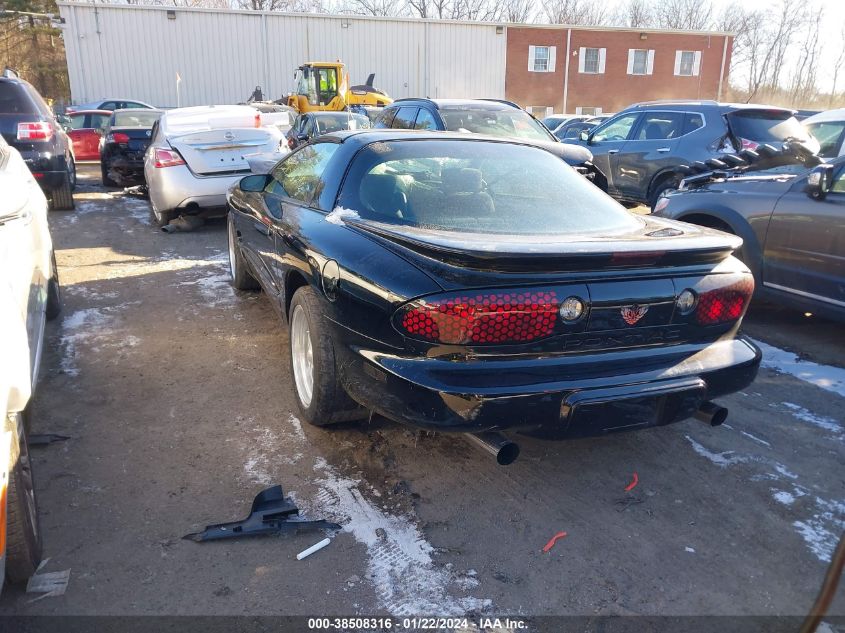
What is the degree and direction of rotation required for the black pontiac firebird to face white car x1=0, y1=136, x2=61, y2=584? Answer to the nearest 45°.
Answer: approximately 90° to its left

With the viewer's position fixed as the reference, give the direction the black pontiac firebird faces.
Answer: facing away from the viewer and to the left of the viewer

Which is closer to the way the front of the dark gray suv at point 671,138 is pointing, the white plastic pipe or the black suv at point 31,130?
the black suv

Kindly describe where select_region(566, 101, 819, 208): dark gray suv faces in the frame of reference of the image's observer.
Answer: facing away from the viewer and to the left of the viewer

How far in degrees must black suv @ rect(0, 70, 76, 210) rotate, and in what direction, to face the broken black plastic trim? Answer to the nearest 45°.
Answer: approximately 180°

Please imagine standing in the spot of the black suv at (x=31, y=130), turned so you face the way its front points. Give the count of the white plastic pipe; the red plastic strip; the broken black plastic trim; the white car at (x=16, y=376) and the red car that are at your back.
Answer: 4

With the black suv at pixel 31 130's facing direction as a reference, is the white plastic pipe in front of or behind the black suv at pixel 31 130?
behind

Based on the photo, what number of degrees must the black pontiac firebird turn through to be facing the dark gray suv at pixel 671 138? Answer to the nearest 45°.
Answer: approximately 45° to its right

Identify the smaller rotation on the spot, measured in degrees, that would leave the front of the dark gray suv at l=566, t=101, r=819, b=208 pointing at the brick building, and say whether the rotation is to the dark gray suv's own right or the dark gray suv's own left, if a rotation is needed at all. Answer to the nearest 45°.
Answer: approximately 45° to the dark gray suv's own right

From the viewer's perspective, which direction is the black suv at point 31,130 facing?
away from the camera

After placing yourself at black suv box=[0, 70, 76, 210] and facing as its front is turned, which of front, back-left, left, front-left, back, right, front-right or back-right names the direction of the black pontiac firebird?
back
